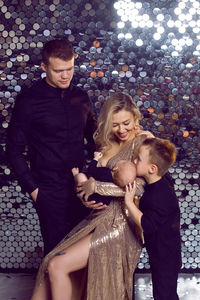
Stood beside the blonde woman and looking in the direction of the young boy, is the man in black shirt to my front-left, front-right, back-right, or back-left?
back-left

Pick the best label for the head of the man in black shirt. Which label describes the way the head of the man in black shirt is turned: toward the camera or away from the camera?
toward the camera

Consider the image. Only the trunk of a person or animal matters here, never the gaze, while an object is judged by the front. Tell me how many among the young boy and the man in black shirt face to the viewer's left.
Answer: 1

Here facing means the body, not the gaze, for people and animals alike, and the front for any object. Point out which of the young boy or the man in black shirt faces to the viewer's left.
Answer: the young boy

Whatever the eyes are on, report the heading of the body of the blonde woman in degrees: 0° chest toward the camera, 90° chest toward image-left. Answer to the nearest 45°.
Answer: approximately 45°

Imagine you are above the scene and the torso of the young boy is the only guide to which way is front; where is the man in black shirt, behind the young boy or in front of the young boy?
in front

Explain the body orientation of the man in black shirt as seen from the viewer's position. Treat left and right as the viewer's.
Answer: facing the viewer and to the right of the viewer

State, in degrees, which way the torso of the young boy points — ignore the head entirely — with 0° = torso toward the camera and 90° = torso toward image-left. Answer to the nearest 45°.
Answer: approximately 90°
